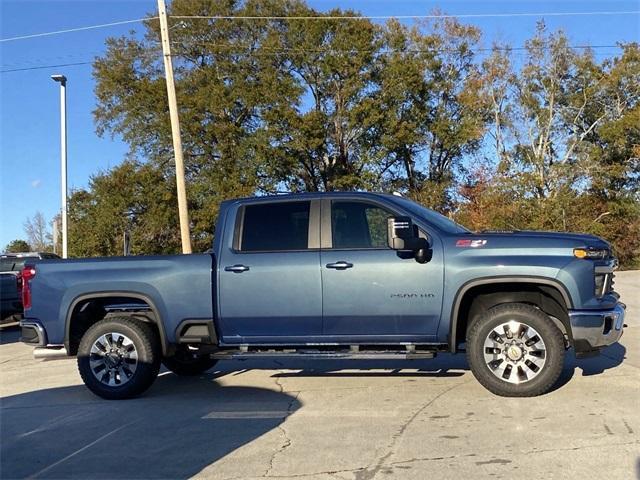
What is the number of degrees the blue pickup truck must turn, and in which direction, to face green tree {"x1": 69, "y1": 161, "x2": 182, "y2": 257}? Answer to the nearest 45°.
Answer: approximately 90° to its left

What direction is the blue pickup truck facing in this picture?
to the viewer's right

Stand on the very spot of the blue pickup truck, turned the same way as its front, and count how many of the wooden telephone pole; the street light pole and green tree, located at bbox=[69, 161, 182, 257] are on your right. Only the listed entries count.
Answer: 0

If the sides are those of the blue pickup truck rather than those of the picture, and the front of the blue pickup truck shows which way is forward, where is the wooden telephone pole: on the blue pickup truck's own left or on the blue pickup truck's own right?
on the blue pickup truck's own left

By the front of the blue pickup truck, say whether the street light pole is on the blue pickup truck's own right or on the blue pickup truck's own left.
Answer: on the blue pickup truck's own left
